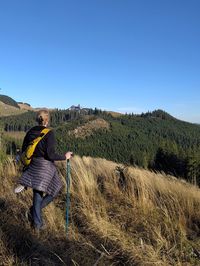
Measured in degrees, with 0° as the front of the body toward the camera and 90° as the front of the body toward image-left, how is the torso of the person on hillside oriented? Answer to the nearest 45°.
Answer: approximately 225°
